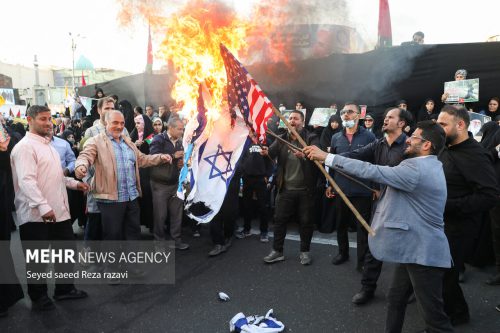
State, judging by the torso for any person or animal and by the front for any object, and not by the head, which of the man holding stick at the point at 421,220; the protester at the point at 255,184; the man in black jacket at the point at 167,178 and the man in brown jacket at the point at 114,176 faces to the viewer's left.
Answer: the man holding stick

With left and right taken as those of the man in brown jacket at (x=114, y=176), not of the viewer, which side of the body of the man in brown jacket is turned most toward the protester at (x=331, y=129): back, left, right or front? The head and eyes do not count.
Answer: left

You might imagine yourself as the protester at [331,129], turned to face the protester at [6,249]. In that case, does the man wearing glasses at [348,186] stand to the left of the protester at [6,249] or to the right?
left

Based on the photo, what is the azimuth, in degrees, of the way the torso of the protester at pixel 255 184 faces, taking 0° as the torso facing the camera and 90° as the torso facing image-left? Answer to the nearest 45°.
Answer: approximately 0°

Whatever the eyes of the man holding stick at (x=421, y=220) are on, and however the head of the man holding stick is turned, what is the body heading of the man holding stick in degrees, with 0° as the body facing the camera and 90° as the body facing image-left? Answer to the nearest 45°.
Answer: approximately 90°

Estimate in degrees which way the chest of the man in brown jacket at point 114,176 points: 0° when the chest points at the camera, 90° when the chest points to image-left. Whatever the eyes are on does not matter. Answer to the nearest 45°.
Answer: approximately 315°

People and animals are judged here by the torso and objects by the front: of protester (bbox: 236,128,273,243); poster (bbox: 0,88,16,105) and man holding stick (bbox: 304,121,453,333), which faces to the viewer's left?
the man holding stick

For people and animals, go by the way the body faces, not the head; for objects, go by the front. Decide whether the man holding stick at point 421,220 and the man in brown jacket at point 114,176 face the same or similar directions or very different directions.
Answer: very different directions

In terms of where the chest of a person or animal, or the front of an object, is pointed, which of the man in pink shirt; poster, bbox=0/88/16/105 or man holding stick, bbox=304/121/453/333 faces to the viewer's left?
the man holding stick

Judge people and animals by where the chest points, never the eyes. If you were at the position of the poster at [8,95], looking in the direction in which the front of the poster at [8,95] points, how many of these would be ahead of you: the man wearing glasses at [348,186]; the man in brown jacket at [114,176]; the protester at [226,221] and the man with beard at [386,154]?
4
